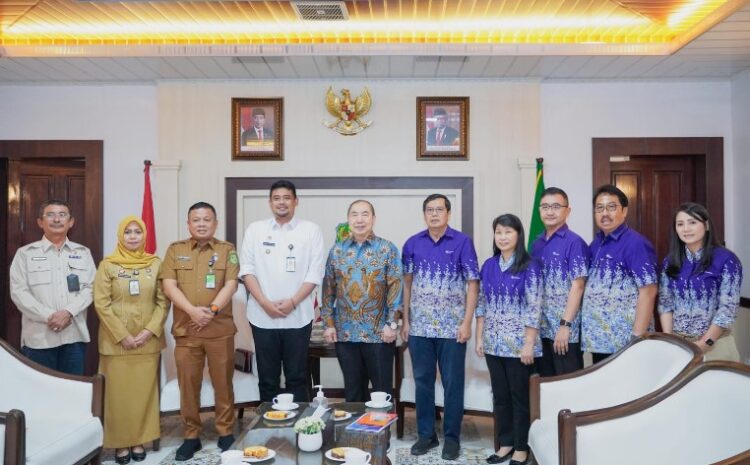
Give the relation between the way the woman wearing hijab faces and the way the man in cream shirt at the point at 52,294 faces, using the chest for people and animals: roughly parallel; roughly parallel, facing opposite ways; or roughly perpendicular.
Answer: roughly parallel

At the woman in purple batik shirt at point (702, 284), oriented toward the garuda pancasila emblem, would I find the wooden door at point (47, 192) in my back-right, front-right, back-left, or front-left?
front-left

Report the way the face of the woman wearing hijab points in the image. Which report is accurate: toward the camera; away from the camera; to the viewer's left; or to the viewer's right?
toward the camera

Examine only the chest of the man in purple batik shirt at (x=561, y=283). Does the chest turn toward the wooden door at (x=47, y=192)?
no

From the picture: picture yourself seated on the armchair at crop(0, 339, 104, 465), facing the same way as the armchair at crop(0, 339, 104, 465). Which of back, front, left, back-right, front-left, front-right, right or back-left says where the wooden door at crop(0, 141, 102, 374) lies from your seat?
back-left

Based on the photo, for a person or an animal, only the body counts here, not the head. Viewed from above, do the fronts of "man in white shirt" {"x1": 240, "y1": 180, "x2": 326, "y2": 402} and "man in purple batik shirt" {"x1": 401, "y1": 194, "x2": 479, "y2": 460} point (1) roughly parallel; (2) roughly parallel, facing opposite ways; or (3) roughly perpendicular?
roughly parallel

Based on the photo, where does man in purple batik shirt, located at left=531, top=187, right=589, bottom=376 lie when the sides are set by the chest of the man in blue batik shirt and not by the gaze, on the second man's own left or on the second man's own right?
on the second man's own left

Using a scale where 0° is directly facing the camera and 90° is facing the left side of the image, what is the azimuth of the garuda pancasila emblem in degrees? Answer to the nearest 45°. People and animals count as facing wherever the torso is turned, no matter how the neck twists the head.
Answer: approximately 0°

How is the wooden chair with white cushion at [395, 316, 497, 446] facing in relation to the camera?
toward the camera

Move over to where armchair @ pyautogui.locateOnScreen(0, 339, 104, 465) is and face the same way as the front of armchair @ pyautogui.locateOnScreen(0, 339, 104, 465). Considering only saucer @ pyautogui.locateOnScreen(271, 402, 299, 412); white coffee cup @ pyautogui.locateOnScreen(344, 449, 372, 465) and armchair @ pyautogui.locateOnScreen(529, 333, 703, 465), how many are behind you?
0

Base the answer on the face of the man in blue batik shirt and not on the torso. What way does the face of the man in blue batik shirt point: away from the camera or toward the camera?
toward the camera

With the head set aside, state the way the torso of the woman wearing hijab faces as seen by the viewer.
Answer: toward the camera

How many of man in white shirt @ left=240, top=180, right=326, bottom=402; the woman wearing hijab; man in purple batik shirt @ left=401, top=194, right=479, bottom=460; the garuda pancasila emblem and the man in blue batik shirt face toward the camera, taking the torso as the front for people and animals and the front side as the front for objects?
5

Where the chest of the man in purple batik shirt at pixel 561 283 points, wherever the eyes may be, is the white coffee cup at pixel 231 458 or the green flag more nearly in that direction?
the white coffee cup

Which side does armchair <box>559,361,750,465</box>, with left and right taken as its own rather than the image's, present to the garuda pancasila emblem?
right

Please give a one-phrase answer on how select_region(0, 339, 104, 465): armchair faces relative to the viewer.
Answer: facing the viewer and to the right of the viewer

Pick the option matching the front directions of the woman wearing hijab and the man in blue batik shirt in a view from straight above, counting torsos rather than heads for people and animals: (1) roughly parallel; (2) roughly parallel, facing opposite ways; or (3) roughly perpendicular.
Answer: roughly parallel

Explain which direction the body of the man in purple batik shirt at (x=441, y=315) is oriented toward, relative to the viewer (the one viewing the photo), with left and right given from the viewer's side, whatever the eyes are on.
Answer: facing the viewer
